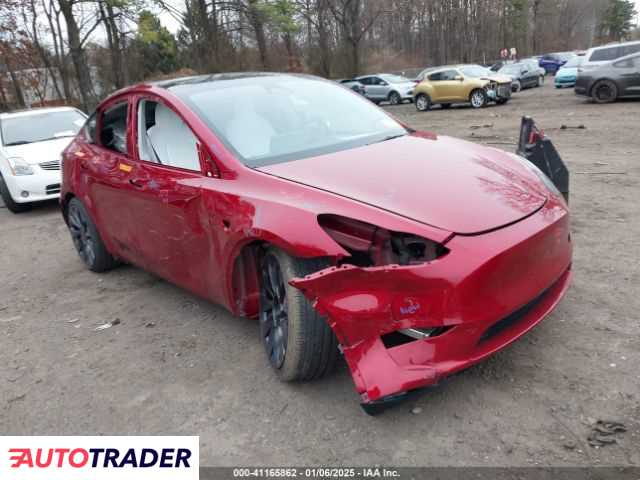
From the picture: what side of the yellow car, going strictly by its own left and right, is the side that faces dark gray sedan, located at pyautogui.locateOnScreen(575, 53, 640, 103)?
front

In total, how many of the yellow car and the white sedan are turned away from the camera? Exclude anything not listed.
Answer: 0

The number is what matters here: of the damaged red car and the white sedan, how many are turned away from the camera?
0

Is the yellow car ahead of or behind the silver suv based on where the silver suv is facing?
ahead

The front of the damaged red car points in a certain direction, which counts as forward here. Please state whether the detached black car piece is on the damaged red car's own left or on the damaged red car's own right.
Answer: on the damaged red car's own left

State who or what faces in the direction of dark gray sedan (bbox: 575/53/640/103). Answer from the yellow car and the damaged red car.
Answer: the yellow car

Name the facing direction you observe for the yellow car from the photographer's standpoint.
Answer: facing the viewer and to the right of the viewer

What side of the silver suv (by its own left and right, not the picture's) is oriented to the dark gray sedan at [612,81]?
front

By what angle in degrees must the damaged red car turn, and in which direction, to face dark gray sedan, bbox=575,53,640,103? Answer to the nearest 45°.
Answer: approximately 90° to its left
